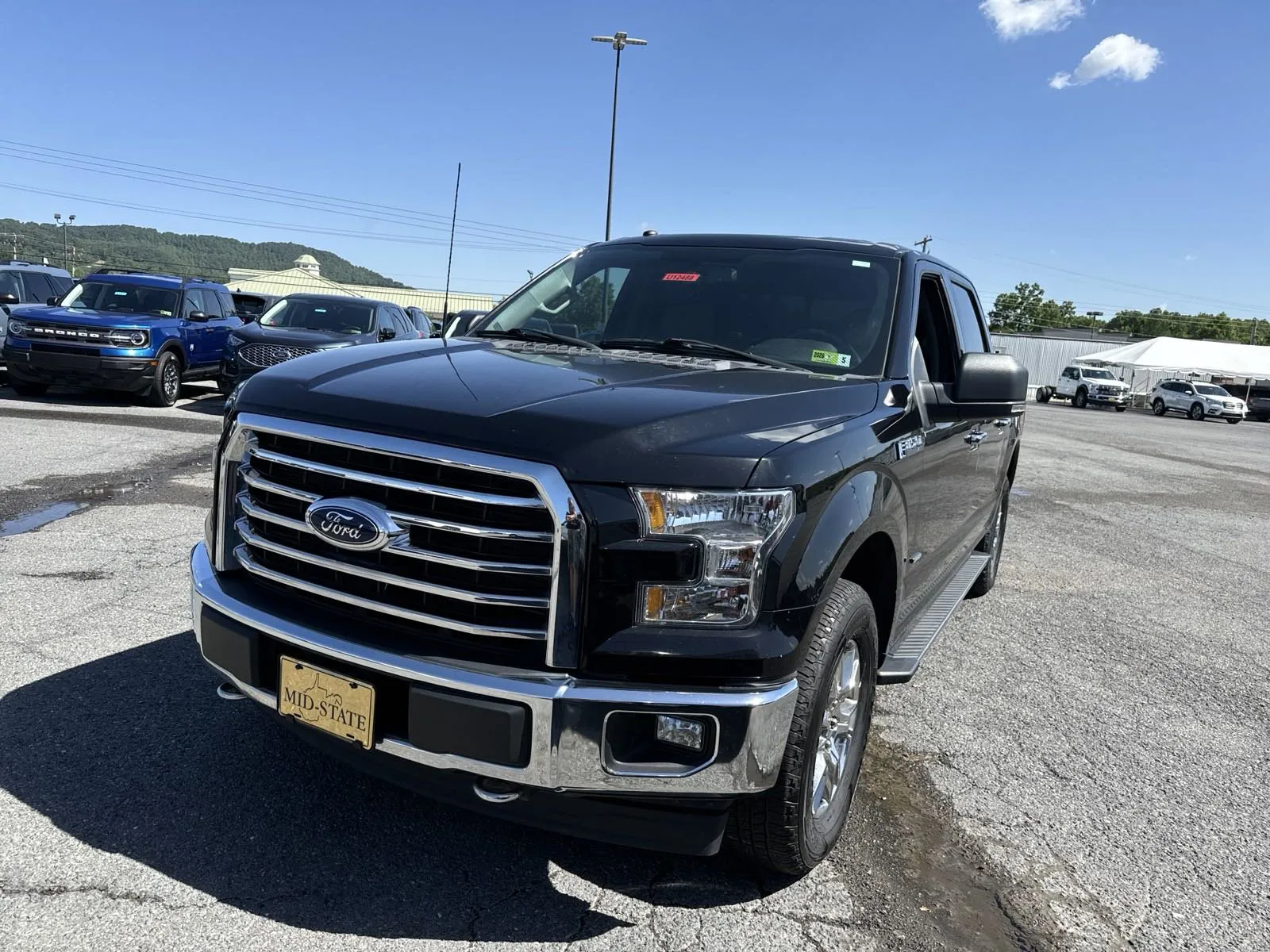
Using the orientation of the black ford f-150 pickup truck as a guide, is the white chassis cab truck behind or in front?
behind

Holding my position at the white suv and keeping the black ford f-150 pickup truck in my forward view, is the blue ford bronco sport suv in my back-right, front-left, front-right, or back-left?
front-right

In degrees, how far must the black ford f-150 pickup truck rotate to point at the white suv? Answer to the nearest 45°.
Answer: approximately 180°

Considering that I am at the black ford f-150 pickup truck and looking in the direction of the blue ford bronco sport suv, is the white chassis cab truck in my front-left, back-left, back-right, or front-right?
front-right

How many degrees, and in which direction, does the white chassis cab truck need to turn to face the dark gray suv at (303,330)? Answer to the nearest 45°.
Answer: approximately 45° to its right

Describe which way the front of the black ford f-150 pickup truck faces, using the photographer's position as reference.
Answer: facing the viewer and to the left of the viewer

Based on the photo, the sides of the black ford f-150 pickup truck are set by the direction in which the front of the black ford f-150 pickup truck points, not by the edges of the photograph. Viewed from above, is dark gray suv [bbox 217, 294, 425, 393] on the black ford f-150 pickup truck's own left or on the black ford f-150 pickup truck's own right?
on the black ford f-150 pickup truck's own right

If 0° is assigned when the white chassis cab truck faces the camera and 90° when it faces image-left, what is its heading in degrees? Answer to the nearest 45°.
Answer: approximately 315°

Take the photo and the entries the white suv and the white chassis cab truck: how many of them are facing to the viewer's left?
0

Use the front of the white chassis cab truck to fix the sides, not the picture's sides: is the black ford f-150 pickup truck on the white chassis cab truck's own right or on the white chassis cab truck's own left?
on the white chassis cab truck's own right

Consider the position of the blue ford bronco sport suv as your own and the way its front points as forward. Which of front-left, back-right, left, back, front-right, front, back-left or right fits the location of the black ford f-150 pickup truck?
front-left

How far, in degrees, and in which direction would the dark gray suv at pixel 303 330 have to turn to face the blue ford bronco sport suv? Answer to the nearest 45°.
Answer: approximately 45° to its right
